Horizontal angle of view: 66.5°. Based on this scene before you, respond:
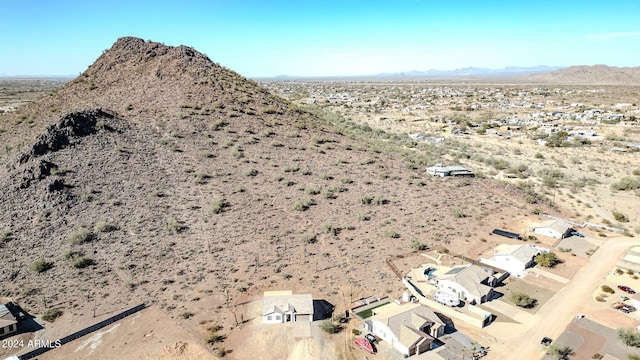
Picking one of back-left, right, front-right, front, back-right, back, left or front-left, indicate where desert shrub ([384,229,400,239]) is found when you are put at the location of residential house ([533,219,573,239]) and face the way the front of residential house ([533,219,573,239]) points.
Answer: right

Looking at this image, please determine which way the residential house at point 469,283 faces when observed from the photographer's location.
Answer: facing the viewer and to the right of the viewer

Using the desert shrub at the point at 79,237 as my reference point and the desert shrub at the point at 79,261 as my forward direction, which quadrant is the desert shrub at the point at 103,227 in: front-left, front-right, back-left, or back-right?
back-left

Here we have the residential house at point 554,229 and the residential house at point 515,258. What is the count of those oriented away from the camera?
0

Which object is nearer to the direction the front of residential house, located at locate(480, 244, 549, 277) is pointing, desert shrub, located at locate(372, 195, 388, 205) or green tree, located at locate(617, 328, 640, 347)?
the green tree

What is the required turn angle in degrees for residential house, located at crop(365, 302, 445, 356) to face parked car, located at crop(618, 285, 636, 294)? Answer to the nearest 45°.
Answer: approximately 90° to its left
